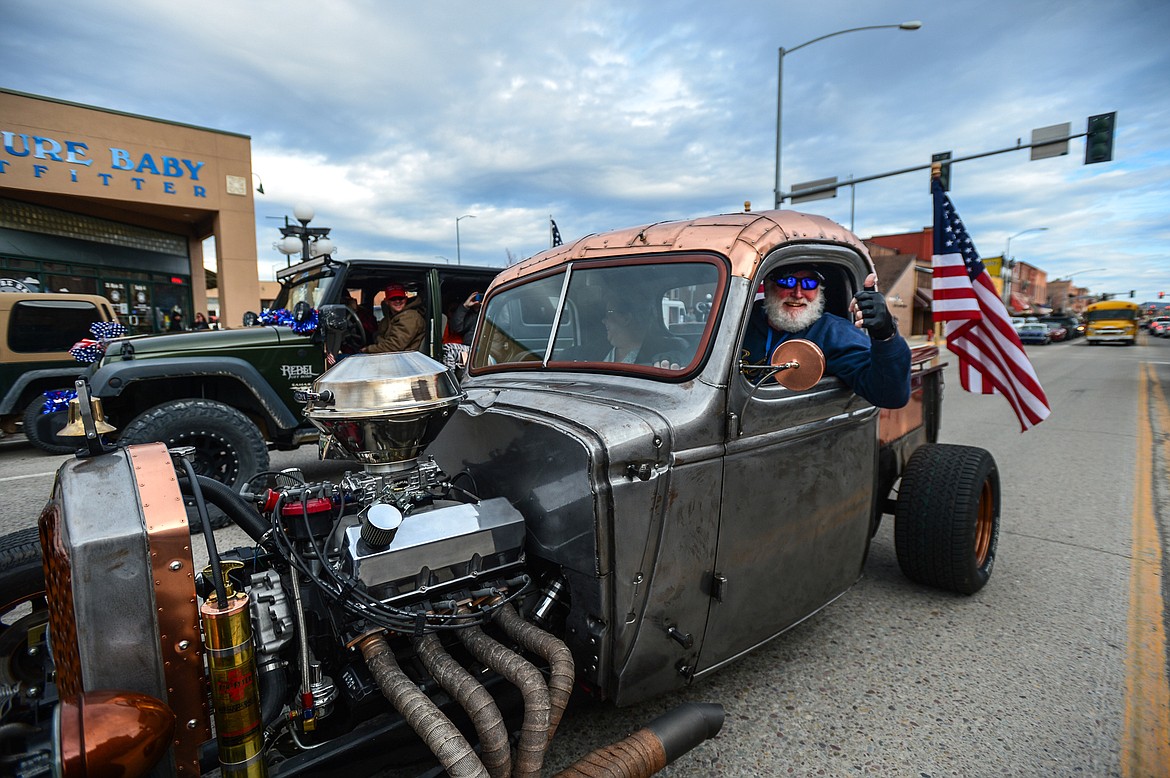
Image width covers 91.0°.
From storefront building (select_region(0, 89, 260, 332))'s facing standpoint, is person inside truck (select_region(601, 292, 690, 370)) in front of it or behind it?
in front

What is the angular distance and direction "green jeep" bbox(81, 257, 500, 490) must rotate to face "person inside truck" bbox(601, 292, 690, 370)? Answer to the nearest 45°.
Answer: approximately 135° to its left

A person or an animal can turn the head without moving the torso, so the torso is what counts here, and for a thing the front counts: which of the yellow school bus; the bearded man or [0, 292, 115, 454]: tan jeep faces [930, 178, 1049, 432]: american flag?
the yellow school bus

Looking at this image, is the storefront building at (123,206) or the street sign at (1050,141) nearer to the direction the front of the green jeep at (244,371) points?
the storefront building

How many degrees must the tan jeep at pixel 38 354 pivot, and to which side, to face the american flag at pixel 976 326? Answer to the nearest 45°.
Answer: approximately 135° to its left

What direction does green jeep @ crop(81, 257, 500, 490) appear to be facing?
to the viewer's left

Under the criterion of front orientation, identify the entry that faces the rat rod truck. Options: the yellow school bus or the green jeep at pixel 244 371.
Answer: the yellow school bus

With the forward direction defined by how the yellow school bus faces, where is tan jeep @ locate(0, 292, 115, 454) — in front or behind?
in front

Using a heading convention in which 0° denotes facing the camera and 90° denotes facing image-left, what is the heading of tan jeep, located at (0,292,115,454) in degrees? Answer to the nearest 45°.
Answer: approximately 90°

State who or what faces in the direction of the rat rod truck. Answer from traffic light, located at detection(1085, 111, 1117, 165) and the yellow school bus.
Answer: the yellow school bus
